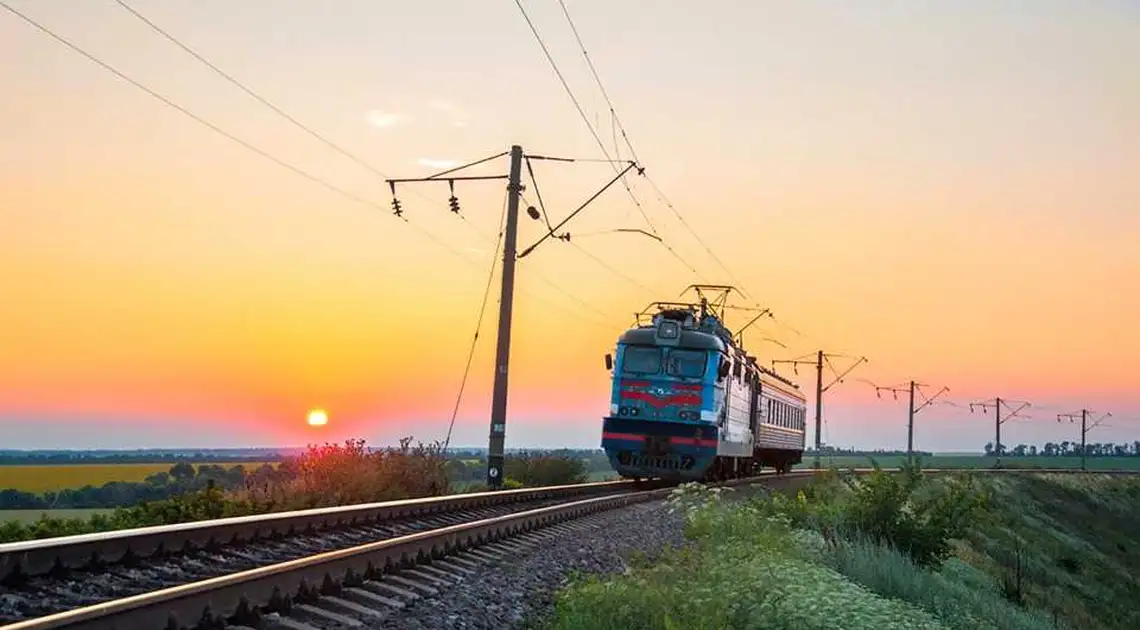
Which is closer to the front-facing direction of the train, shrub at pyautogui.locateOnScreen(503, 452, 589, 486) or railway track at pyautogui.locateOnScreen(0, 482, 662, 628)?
the railway track

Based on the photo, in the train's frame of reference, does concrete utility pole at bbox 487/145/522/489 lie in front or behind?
in front

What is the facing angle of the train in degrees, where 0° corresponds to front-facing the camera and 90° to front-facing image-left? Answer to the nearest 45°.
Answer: approximately 0°

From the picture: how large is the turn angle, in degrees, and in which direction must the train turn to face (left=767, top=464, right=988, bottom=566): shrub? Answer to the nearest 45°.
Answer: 0° — it already faces it

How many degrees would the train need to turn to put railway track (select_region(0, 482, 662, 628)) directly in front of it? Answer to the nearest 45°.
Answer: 0° — it already faces it
